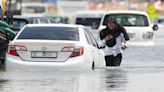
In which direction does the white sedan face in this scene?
away from the camera
